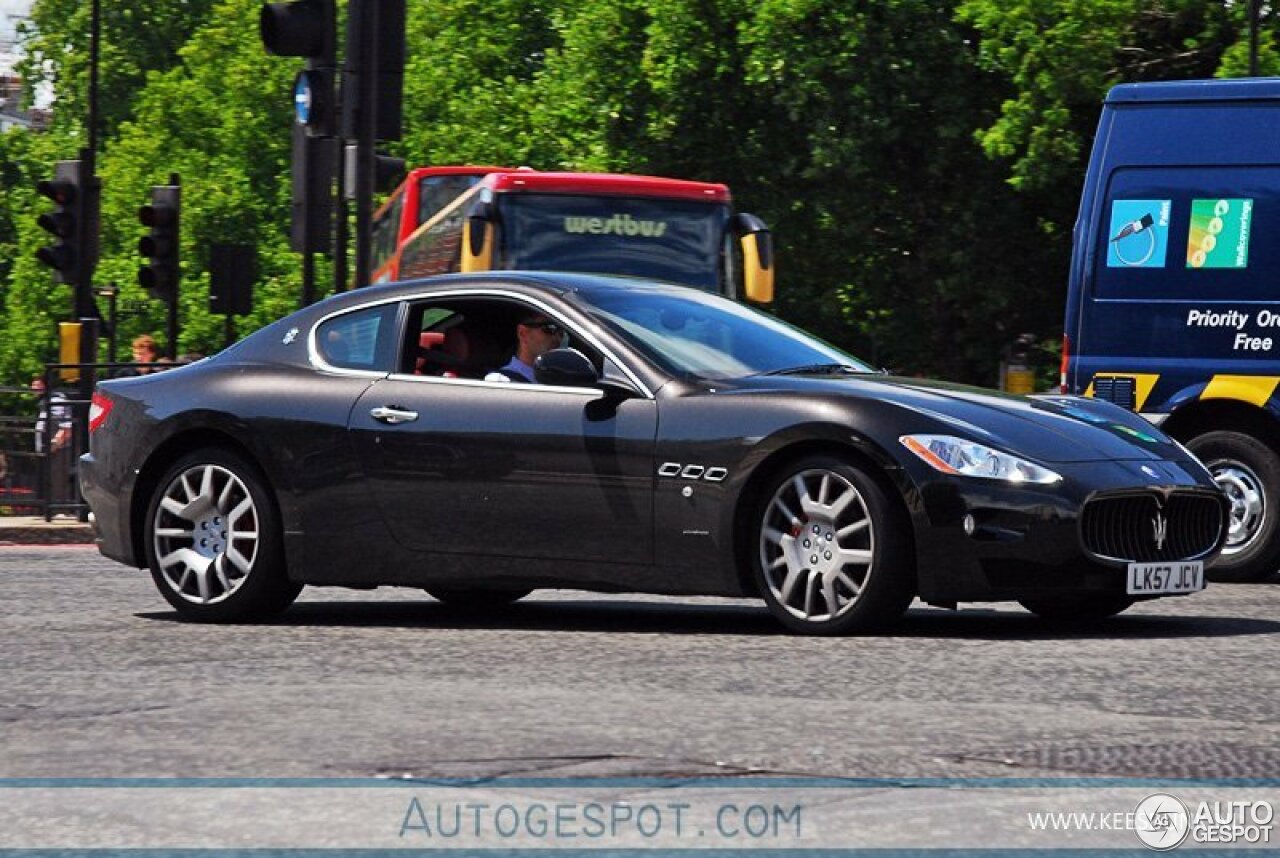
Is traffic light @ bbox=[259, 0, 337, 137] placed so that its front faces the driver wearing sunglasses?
no

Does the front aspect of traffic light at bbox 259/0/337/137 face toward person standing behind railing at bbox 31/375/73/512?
no

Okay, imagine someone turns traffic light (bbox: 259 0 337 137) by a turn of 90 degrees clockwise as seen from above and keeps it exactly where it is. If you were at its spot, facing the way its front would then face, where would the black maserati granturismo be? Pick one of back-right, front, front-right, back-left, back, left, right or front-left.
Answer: back

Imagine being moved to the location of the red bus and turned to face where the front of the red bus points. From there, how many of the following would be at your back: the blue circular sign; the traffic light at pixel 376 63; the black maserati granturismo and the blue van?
0

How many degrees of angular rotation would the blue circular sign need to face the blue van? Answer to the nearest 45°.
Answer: approximately 135° to its left

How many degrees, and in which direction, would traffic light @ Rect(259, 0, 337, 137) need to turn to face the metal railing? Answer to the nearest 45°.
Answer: approximately 45° to its right

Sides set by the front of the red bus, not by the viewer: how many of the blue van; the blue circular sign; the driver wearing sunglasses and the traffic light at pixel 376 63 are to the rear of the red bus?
0

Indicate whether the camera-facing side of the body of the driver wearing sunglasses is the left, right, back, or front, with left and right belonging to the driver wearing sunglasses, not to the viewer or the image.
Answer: right

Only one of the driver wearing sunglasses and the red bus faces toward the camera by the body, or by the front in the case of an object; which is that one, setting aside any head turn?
the red bus

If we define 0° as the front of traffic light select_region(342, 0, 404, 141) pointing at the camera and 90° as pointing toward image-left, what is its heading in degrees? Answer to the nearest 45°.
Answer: approximately 180°

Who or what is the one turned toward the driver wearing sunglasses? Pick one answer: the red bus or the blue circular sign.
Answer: the red bus
